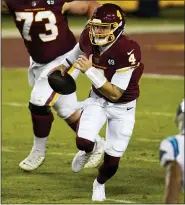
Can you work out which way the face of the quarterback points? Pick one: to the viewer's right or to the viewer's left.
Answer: to the viewer's left

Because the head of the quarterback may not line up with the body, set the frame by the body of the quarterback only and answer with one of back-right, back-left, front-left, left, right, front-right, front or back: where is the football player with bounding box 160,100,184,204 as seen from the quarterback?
front-left

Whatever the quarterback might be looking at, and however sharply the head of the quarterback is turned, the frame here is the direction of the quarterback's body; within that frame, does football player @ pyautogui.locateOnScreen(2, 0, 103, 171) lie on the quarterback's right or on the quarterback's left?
on the quarterback's right

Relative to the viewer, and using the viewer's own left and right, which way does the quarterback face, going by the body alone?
facing the viewer and to the left of the viewer
